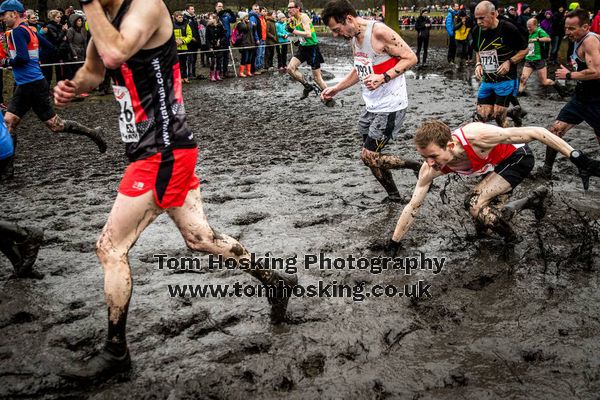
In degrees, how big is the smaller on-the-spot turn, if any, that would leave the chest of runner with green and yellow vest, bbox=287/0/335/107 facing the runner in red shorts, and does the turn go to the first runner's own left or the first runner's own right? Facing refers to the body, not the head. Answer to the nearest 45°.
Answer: approximately 45° to the first runner's own left

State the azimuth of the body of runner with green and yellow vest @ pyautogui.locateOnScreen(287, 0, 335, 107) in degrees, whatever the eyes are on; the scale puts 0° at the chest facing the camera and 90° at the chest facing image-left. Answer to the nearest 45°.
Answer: approximately 45°

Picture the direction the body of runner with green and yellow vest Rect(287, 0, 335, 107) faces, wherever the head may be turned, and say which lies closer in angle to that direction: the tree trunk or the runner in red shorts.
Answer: the runner in red shorts

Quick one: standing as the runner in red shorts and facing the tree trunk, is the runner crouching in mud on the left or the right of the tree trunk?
right

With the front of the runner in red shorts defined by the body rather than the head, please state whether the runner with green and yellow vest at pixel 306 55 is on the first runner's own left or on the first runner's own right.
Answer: on the first runner's own right

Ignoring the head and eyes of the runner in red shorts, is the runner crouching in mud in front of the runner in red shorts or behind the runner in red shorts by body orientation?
behind

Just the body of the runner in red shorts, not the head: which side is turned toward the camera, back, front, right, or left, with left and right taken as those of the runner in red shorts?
left

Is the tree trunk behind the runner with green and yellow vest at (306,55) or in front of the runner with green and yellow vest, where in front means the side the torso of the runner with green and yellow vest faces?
behind

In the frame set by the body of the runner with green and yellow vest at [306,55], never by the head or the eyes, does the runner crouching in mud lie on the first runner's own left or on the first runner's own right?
on the first runner's own left
